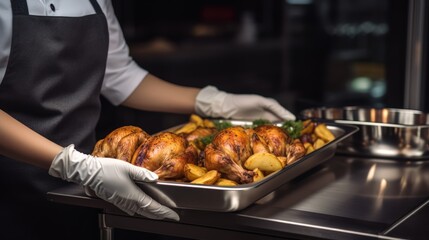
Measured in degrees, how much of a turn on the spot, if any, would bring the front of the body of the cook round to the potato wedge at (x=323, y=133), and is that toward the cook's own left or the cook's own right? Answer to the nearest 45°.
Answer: approximately 45° to the cook's own left

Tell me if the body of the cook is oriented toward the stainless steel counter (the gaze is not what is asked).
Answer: yes

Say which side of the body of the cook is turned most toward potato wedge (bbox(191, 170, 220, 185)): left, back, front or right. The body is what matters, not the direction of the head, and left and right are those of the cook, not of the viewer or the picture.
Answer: front

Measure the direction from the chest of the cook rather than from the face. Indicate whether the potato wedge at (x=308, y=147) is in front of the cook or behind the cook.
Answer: in front

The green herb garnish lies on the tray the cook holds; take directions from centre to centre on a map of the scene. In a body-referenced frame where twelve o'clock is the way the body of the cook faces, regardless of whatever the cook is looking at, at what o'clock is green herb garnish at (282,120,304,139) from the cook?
The green herb garnish is roughly at 11 o'clock from the cook.

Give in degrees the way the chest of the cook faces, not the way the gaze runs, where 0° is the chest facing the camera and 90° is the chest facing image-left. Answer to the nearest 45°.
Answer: approximately 315°
